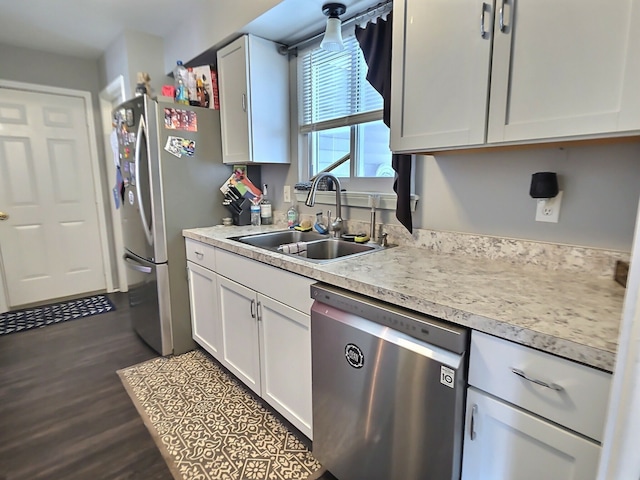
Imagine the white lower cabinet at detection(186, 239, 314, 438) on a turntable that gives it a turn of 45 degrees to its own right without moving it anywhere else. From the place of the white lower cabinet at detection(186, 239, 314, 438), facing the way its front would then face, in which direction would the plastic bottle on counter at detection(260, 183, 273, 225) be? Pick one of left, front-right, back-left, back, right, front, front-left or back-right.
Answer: right

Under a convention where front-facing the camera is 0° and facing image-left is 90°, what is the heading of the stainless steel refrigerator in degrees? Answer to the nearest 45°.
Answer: approximately 45°

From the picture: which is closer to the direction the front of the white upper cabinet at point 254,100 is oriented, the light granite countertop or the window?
the light granite countertop

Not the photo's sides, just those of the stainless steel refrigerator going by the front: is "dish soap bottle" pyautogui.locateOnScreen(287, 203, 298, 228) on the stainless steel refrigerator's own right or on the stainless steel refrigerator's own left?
on the stainless steel refrigerator's own left

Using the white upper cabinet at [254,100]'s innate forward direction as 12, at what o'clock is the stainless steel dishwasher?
The stainless steel dishwasher is roughly at 10 o'clock from the white upper cabinet.

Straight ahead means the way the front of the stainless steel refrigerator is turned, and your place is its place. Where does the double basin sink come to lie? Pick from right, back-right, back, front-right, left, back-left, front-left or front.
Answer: left

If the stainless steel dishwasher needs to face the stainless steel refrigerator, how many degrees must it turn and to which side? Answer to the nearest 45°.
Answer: approximately 90° to its right

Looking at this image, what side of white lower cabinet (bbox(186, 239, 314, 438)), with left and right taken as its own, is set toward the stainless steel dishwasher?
left
